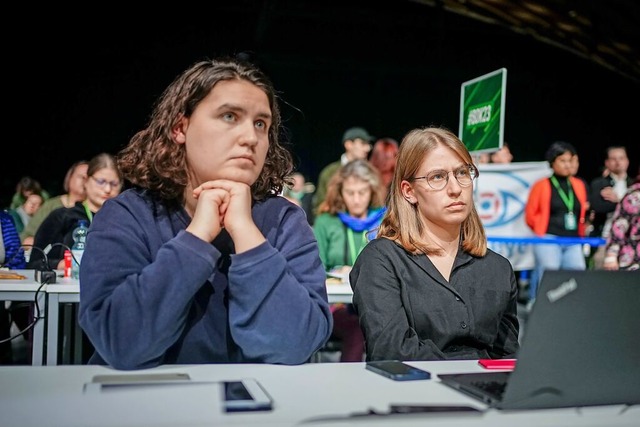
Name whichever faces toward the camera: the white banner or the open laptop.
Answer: the white banner

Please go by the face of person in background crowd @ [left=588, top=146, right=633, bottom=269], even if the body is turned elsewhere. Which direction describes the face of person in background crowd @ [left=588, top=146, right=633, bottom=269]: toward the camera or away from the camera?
toward the camera

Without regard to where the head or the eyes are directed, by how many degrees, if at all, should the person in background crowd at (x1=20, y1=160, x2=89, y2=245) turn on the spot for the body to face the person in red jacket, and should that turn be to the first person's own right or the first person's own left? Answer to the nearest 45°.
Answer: approximately 45° to the first person's own left

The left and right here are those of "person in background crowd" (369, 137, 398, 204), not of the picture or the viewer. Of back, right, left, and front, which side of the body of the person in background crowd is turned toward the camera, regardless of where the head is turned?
front

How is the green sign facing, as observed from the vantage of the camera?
facing the viewer and to the left of the viewer

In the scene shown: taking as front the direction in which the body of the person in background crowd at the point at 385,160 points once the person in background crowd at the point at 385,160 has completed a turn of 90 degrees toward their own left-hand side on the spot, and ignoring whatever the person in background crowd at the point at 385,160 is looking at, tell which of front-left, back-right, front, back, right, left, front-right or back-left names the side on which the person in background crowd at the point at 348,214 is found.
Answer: right

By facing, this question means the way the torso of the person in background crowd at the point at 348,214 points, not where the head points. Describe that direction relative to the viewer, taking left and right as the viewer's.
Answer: facing the viewer

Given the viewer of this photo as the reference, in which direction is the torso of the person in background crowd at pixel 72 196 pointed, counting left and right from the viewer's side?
facing the viewer and to the right of the viewer

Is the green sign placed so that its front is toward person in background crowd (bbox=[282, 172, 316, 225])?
no

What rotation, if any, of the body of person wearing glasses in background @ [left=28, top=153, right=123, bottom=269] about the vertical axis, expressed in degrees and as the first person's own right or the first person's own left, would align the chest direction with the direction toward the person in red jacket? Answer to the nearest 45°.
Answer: approximately 45° to the first person's own left

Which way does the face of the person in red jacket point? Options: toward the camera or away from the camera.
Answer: toward the camera
